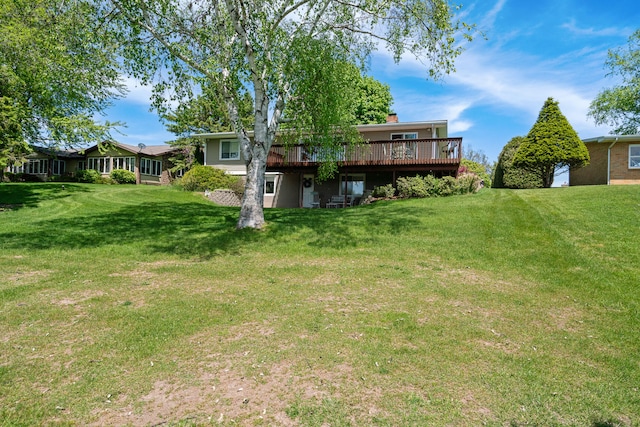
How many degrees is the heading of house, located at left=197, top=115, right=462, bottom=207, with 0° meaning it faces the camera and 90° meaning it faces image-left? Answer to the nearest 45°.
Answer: approximately 0°

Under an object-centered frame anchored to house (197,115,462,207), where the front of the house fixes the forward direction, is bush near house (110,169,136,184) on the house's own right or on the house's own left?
on the house's own right

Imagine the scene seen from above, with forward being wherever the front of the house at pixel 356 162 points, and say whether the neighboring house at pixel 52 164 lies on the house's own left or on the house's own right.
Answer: on the house's own right

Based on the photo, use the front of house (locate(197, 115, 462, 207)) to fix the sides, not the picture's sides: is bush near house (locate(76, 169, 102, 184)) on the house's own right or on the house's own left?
on the house's own right

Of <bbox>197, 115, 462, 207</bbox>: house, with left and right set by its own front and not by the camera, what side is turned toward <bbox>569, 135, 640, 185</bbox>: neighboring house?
left

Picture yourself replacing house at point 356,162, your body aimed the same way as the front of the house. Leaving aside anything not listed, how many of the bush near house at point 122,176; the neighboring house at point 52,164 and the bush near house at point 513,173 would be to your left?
1

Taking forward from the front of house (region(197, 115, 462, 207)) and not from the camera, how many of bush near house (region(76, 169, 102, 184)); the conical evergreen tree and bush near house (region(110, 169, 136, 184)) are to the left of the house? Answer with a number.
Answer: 1

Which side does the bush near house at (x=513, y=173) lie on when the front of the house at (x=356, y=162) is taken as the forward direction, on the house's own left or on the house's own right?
on the house's own left

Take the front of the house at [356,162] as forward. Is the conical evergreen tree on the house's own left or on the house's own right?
on the house's own left
